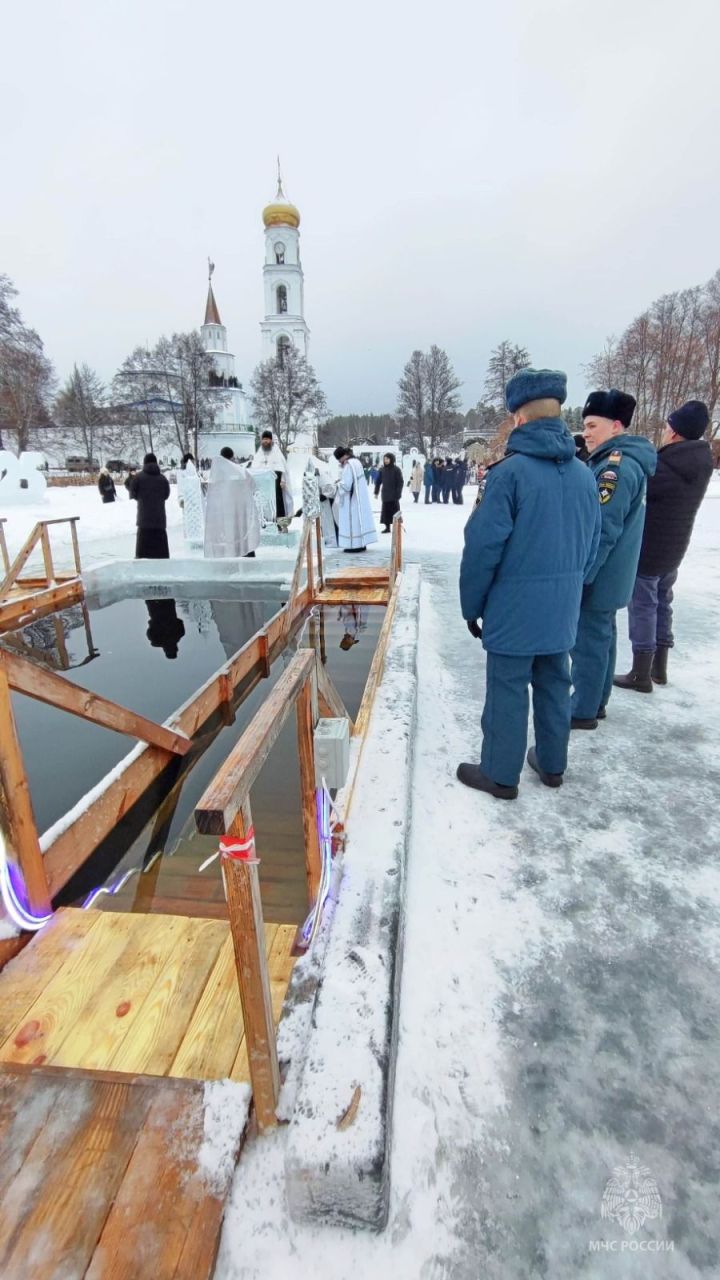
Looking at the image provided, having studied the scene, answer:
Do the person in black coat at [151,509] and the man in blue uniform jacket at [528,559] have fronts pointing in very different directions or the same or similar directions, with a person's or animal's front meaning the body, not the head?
same or similar directions

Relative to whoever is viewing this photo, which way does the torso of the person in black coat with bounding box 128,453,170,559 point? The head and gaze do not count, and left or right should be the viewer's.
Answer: facing away from the viewer

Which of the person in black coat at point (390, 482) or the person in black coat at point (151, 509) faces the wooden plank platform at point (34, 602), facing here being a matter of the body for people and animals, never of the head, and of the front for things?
the person in black coat at point (390, 482)

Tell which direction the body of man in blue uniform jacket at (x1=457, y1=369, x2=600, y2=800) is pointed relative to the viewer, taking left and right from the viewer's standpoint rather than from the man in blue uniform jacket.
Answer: facing away from the viewer and to the left of the viewer

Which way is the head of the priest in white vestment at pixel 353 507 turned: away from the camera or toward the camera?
toward the camera

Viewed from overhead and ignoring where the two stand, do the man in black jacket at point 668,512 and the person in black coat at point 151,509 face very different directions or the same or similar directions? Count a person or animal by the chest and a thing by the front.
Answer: same or similar directions

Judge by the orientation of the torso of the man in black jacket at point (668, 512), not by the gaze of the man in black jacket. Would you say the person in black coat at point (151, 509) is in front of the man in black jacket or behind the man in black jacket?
in front

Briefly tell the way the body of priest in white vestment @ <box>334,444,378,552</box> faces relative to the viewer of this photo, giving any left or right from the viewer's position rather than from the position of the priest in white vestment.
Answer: facing to the left of the viewer

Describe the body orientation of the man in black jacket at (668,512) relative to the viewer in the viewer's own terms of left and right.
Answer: facing away from the viewer and to the left of the viewer

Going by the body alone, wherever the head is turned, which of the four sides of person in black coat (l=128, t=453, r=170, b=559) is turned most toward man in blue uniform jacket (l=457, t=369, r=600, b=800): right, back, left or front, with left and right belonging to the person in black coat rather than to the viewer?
back

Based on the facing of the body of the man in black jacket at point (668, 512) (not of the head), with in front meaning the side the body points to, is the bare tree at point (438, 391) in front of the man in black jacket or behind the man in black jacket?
in front

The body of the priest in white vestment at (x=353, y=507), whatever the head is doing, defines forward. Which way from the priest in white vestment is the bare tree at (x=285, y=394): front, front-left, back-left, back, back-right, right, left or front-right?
right

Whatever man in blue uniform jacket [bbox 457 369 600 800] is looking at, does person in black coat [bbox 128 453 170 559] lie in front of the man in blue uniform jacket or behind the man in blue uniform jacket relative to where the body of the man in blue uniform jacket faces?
in front

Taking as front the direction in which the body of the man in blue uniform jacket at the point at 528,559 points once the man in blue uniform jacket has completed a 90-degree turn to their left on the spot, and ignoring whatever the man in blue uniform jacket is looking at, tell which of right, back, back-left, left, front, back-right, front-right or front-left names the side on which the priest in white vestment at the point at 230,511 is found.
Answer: right

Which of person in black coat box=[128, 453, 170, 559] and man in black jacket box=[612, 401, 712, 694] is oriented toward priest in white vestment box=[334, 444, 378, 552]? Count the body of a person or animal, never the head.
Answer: the man in black jacket

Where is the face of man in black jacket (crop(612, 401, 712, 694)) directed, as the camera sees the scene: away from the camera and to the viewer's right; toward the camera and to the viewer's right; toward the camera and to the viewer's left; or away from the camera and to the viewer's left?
away from the camera and to the viewer's left

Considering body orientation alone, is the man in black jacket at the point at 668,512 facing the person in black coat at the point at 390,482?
yes

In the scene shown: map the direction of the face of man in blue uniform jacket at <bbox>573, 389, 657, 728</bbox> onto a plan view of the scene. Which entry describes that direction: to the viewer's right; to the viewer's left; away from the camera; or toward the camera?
to the viewer's left

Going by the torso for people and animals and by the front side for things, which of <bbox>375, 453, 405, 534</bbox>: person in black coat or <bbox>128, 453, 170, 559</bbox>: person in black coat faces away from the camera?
<bbox>128, 453, 170, 559</bbox>: person in black coat

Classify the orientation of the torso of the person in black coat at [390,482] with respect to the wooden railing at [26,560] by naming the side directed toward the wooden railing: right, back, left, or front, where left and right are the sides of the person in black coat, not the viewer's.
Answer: front

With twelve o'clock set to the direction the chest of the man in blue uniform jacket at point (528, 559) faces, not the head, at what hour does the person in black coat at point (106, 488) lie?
The person in black coat is roughly at 12 o'clock from the man in blue uniform jacket.
